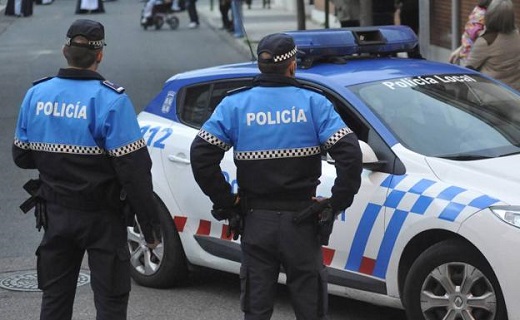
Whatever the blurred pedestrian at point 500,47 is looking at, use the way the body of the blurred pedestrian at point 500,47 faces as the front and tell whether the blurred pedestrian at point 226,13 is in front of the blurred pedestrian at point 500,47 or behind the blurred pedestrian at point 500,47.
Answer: in front

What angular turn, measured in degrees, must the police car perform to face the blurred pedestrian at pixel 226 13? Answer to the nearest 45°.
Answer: approximately 135° to its left

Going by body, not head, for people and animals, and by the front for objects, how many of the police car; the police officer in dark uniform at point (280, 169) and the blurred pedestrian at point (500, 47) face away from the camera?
2

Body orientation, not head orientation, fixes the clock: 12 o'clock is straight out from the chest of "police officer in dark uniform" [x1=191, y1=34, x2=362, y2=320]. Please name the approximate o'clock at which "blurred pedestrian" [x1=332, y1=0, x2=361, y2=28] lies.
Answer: The blurred pedestrian is roughly at 12 o'clock from the police officer in dark uniform.

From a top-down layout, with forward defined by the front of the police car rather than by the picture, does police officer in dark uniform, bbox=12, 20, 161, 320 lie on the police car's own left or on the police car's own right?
on the police car's own right

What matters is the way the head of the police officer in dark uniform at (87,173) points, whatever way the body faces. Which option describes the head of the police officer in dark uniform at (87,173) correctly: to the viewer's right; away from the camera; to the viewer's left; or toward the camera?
away from the camera

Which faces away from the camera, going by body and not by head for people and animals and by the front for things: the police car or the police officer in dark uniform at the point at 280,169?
the police officer in dark uniform

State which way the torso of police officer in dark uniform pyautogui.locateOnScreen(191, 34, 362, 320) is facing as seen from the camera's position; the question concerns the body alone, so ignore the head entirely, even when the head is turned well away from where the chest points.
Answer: away from the camera

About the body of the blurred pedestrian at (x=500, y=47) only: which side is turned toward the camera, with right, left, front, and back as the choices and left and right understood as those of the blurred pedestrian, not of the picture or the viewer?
back

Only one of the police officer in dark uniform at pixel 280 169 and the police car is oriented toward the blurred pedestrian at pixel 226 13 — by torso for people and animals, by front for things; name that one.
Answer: the police officer in dark uniform

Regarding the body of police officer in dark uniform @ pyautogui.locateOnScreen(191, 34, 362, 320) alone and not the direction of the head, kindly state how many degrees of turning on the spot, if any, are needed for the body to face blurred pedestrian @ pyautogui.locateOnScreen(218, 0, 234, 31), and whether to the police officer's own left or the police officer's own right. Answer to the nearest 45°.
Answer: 0° — they already face them

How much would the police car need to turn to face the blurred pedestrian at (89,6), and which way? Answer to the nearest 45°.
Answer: approximately 135° to its left

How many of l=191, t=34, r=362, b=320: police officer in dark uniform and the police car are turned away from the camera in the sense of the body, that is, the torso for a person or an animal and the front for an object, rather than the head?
1

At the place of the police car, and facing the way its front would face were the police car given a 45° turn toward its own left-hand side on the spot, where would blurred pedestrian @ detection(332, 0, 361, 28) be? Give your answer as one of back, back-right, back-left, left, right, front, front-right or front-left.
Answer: left
